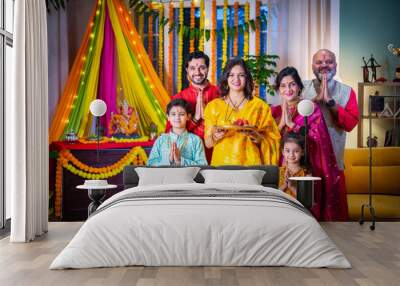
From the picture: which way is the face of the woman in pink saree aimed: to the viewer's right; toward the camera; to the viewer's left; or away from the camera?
toward the camera

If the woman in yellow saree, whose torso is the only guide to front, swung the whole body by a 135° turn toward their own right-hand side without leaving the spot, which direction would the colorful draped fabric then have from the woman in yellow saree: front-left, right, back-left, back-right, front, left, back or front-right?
front-left

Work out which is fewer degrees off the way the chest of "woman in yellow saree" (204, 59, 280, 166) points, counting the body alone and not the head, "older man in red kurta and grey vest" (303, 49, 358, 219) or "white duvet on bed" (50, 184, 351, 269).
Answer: the white duvet on bed

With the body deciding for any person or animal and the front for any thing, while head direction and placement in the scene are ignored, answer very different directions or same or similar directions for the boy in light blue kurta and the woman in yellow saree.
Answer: same or similar directions

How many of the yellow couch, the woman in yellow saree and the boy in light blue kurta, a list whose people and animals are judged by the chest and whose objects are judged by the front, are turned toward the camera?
3

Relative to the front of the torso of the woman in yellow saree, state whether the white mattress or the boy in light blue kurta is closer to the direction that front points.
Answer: the white mattress

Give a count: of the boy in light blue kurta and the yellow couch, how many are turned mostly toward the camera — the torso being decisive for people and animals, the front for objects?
2

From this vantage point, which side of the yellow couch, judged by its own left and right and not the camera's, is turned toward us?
front

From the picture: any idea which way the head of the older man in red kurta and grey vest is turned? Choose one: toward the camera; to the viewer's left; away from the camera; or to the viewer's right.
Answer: toward the camera
